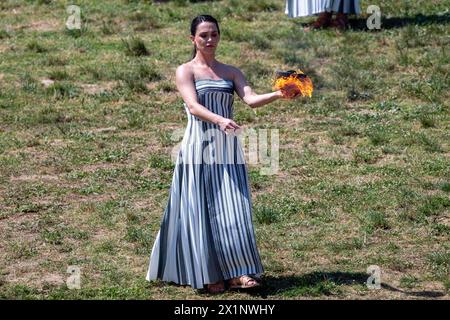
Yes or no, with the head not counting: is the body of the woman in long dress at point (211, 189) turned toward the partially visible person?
no

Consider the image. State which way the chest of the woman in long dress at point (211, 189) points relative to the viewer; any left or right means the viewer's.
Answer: facing the viewer and to the right of the viewer
